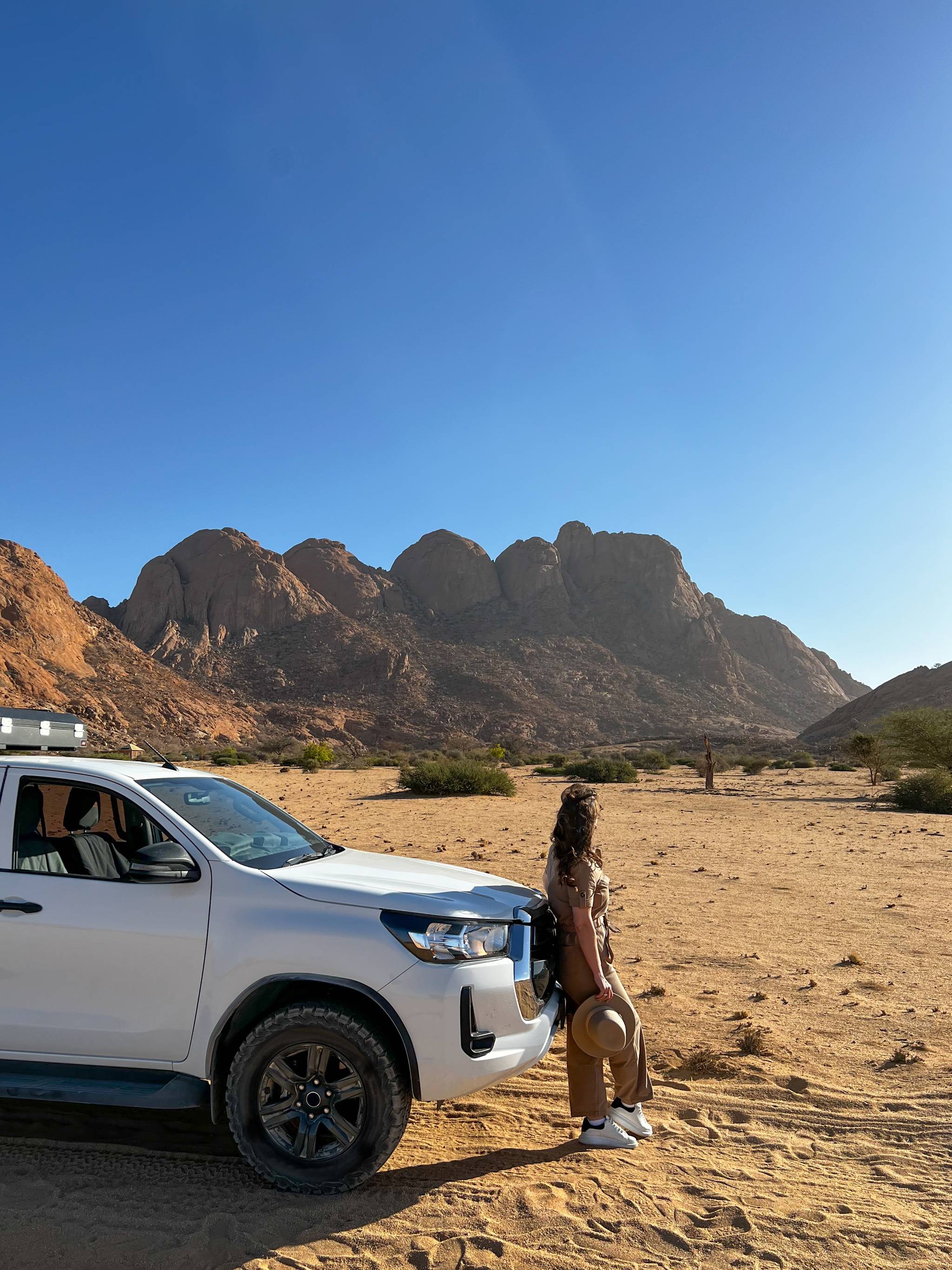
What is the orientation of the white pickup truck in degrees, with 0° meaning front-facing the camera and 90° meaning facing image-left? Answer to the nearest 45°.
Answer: approximately 270°

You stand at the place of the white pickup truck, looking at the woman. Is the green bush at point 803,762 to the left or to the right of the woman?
left

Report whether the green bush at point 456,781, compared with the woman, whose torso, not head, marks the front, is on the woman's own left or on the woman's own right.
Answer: on the woman's own left

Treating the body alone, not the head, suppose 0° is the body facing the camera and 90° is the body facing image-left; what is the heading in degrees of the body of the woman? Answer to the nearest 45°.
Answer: approximately 270°

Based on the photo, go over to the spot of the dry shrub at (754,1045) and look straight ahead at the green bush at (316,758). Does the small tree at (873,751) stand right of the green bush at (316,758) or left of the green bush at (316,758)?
right
